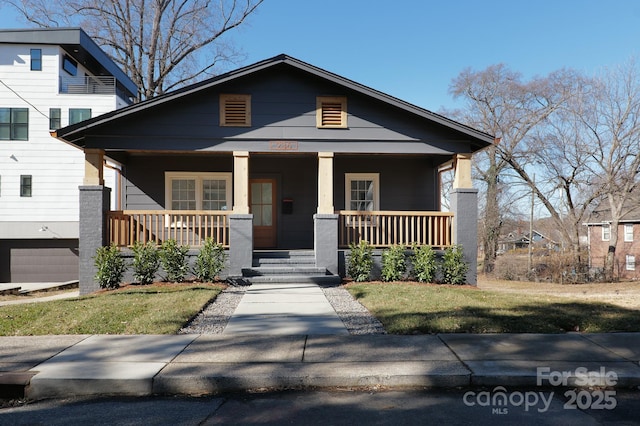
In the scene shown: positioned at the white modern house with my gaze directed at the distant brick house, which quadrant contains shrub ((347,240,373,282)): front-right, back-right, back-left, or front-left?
front-right

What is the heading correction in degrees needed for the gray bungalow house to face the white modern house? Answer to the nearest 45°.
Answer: approximately 135° to its right

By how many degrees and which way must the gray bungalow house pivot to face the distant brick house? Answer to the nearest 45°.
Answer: approximately 135° to its left

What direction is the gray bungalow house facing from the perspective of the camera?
toward the camera

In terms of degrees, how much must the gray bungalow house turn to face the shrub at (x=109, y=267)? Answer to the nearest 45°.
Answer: approximately 90° to its right
